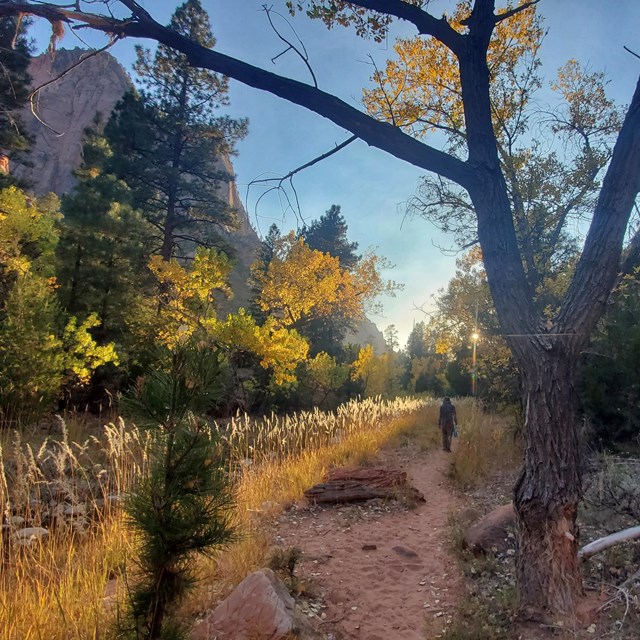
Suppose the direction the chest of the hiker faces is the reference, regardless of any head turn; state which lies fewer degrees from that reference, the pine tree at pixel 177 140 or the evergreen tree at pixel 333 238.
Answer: the evergreen tree

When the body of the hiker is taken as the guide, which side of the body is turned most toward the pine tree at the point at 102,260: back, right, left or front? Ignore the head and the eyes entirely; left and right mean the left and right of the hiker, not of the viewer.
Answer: left

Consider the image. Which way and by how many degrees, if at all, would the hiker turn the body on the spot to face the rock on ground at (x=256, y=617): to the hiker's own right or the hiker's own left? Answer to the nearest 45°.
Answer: approximately 180°

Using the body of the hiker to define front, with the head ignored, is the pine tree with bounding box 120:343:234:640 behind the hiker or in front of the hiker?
behind

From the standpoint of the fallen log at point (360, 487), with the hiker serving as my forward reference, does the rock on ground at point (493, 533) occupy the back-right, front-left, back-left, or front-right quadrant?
back-right

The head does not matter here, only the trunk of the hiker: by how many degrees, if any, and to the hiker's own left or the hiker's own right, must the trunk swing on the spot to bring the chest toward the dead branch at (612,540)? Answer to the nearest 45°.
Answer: approximately 180°

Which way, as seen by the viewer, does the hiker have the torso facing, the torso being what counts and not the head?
away from the camera

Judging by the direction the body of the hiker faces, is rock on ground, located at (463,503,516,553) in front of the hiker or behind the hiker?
behind

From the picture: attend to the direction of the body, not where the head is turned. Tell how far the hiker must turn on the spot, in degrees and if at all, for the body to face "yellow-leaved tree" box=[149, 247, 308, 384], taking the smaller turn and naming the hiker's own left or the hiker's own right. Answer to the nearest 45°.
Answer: approximately 90° to the hiker's own left
